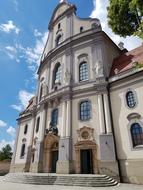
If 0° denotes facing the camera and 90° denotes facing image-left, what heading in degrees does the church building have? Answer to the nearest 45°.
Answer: approximately 45°

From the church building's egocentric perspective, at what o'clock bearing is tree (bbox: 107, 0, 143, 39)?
The tree is roughly at 10 o'clock from the church building.
